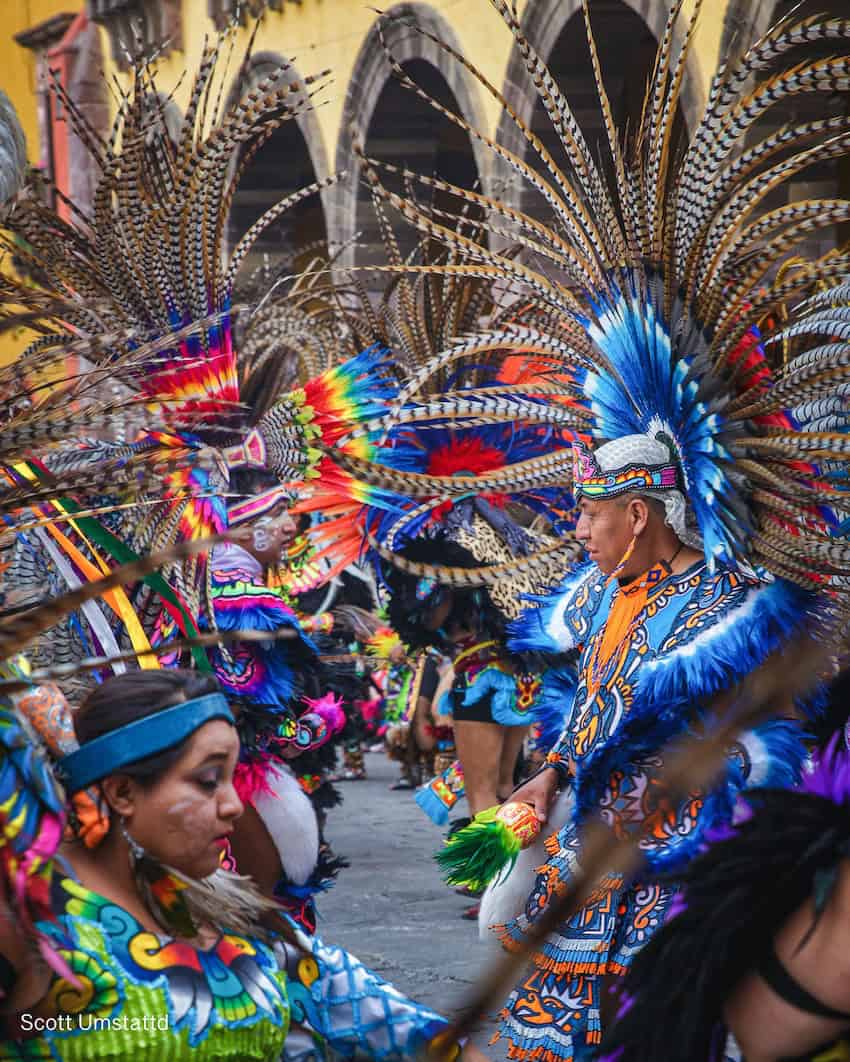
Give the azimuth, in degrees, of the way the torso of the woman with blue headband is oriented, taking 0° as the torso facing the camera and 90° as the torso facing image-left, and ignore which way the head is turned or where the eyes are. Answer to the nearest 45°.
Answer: approximately 315°

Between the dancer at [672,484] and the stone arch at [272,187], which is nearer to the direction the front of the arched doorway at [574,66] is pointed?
the dancer

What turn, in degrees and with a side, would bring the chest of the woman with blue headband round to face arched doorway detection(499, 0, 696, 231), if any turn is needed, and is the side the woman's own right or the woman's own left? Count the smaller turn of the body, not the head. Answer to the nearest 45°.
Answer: approximately 135° to the woman's own left

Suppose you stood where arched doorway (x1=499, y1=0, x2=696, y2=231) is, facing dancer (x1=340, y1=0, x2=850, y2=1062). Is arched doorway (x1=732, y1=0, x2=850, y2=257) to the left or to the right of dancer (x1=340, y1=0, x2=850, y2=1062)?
left

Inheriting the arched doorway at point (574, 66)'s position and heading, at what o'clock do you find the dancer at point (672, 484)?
The dancer is roughly at 12 o'clock from the arched doorway.

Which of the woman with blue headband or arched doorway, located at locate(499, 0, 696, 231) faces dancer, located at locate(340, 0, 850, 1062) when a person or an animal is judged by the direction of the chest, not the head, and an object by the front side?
the arched doorway

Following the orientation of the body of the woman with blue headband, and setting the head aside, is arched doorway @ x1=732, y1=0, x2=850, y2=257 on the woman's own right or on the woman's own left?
on the woman's own left

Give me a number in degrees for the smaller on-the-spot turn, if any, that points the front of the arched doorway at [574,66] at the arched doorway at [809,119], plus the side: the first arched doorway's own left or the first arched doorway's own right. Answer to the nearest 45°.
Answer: approximately 45° to the first arched doorway's own left

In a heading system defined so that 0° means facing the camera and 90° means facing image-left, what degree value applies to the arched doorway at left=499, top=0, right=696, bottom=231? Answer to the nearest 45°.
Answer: approximately 0°

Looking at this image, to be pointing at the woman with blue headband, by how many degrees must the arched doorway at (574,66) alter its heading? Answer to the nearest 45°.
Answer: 0° — it already faces them

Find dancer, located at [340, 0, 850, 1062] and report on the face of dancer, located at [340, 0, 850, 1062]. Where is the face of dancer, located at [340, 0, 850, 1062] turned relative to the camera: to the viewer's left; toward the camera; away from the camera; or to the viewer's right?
to the viewer's left

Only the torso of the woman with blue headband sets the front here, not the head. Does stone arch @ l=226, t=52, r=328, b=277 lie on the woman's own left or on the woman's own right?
on the woman's own left
